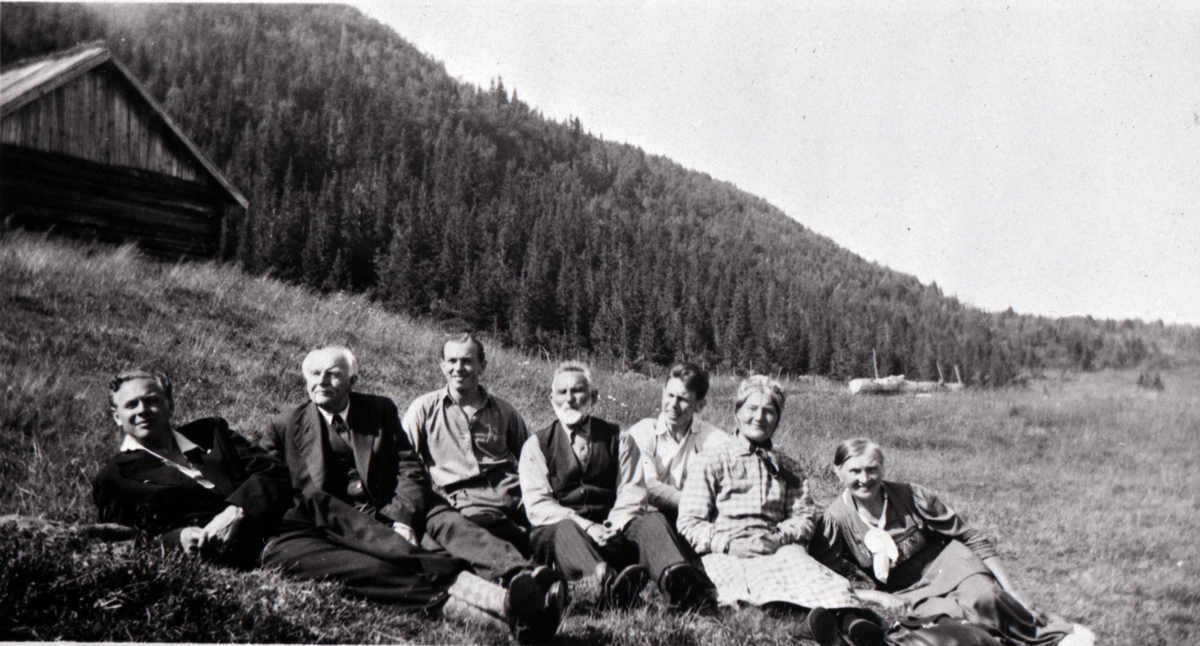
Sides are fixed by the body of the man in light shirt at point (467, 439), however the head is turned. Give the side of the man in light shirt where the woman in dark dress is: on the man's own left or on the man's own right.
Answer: on the man's own left

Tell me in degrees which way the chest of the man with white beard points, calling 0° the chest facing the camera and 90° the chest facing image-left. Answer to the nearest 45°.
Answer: approximately 0°

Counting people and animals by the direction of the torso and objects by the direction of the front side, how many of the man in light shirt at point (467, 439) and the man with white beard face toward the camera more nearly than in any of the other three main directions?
2

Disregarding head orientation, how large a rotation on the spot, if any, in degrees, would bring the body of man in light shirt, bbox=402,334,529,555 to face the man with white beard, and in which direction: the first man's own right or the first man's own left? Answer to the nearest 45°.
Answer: approximately 45° to the first man's own left

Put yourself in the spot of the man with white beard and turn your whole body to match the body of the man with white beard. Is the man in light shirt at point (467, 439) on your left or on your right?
on your right

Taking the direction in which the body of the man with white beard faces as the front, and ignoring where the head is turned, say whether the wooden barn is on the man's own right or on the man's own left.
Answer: on the man's own right

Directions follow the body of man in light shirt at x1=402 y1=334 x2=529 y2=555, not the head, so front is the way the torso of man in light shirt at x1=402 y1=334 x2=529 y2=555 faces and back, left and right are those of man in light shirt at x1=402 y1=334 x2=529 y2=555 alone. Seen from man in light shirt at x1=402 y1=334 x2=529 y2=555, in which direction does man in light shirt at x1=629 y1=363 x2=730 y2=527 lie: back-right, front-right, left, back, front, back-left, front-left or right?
left

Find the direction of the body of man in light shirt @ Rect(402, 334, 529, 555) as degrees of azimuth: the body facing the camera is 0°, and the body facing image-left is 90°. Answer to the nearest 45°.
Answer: approximately 0°
